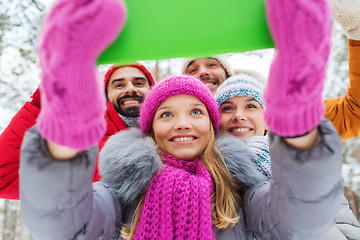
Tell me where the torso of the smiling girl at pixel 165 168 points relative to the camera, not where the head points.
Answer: toward the camera

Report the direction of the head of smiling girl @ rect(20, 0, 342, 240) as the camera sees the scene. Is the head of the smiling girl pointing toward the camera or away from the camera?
toward the camera
